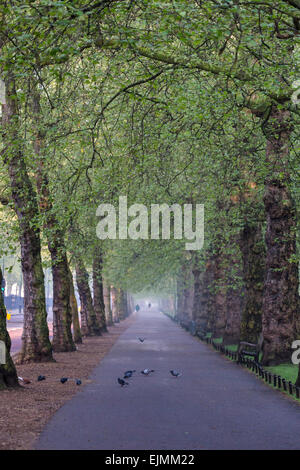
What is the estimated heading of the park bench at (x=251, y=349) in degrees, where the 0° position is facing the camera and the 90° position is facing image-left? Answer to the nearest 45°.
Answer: approximately 90°
